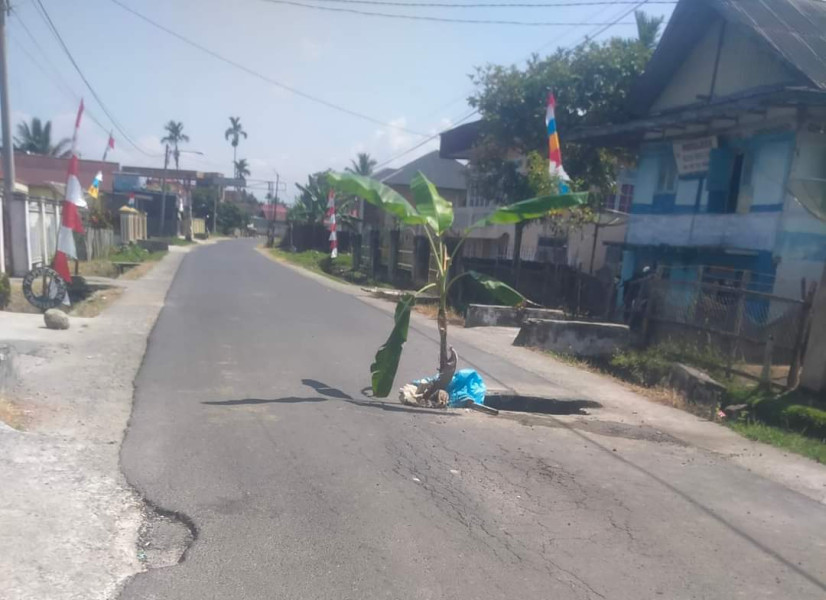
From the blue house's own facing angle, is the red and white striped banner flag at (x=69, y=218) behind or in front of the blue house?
in front

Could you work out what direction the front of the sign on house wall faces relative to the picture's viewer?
facing the viewer and to the left of the viewer

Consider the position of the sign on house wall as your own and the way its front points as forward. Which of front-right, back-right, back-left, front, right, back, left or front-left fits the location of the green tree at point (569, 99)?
right

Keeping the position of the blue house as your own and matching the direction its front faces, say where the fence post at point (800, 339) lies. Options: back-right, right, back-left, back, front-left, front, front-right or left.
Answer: front-left

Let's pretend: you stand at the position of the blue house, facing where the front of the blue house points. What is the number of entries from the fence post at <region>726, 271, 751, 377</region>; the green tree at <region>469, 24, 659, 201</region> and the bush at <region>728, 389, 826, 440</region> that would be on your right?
1

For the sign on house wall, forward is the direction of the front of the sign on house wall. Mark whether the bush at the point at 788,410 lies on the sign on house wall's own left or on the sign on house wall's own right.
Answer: on the sign on house wall's own left

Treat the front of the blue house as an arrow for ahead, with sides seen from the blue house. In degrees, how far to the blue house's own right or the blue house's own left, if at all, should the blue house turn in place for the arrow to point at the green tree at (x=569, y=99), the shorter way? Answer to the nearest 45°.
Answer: approximately 90° to the blue house's own right

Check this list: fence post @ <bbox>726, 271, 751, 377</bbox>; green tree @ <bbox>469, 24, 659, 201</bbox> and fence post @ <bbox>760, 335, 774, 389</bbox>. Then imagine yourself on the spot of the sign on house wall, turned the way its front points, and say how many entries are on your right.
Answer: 1

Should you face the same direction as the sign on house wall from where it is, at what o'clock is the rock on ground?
The rock on ground is roughly at 12 o'clock from the sign on house wall.

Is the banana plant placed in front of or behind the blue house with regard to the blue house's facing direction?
in front

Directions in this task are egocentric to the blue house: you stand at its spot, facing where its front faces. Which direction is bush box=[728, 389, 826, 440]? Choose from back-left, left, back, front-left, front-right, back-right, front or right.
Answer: front-left
